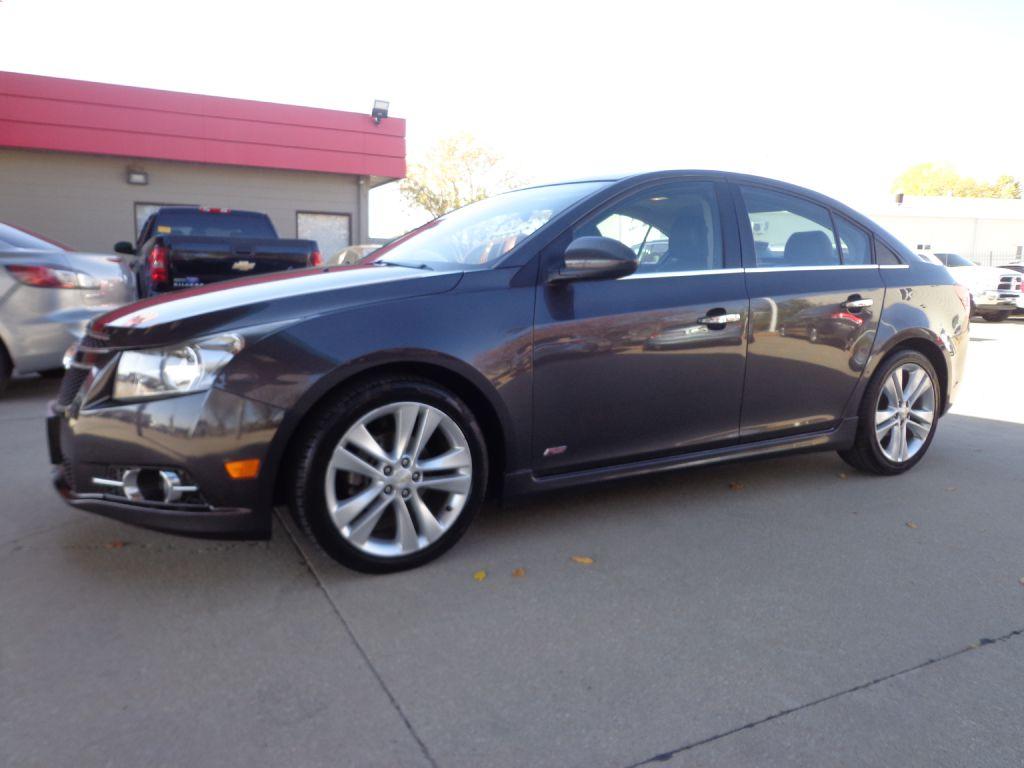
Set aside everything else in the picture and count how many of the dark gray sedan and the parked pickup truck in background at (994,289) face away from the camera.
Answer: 0

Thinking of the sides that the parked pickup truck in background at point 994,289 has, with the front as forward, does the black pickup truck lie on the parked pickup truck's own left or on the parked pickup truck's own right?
on the parked pickup truck's own right

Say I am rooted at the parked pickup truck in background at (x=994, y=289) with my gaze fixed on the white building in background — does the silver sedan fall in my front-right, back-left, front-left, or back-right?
back-left

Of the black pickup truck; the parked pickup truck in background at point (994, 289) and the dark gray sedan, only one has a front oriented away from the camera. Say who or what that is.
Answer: the black pickup truck

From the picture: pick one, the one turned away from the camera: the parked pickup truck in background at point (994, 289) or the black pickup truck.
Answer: the black pickup truck

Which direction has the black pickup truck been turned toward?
away from the camera

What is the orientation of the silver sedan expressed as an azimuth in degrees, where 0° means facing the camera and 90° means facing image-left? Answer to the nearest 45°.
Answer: approximately 135°

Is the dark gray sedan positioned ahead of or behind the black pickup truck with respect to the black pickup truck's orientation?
behind

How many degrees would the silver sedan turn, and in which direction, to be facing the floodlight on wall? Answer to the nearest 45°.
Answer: approximately 90° to its right

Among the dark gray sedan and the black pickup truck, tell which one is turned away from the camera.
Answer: the black pickup truck

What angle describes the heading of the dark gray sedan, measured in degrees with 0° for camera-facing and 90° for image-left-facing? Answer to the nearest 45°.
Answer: approximately 45°

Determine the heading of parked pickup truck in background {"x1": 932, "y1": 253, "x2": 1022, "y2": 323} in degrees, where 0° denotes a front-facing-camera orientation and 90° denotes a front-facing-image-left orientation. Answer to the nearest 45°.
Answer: approximately 315°

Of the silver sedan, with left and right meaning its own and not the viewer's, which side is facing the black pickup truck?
right

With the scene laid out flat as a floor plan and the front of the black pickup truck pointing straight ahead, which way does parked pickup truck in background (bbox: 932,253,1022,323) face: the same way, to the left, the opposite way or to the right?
the opposite way

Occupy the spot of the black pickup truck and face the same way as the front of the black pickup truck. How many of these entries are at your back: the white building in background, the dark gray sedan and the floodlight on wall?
1

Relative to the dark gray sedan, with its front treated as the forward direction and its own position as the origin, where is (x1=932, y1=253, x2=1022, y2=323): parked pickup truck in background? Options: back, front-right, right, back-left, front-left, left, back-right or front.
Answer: back

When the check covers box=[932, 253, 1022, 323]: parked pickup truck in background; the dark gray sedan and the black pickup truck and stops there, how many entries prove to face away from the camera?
1
